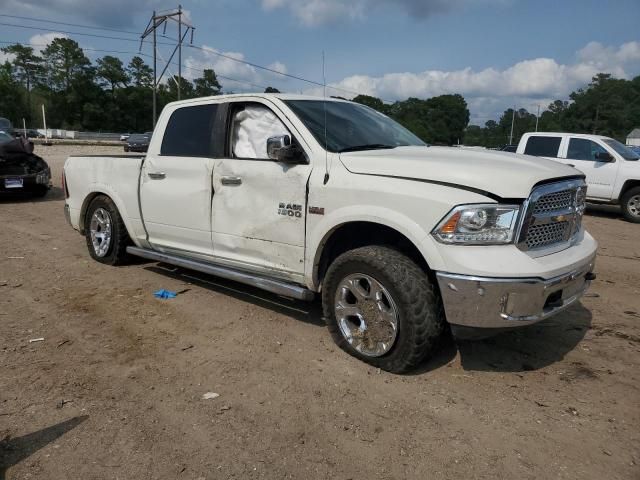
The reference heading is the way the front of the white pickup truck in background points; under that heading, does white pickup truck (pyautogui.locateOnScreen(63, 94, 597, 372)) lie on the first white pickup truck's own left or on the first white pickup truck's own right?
on the first white pickup truck's own right

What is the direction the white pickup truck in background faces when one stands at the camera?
facing the viewer and to the right of the viewer

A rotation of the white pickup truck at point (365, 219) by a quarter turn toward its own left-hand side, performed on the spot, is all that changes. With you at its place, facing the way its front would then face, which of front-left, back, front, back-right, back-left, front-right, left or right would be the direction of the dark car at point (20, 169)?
left

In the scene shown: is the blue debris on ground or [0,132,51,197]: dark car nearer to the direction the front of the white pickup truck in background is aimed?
the blue debris on ground

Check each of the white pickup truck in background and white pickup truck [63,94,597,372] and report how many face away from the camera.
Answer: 0

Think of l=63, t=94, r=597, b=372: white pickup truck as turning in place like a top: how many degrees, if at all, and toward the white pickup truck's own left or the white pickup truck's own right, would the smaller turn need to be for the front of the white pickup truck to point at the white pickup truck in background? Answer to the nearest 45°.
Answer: approximately 90° to the white pickup truck's own left
